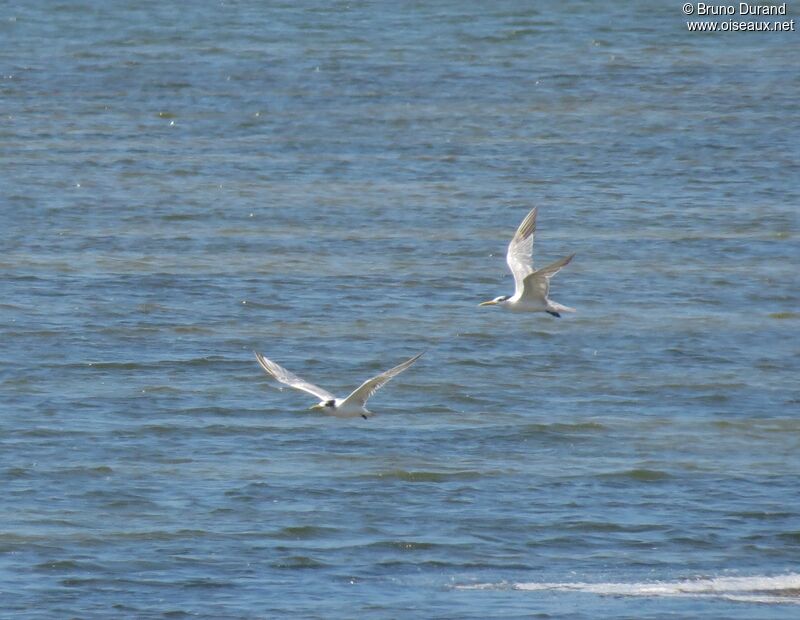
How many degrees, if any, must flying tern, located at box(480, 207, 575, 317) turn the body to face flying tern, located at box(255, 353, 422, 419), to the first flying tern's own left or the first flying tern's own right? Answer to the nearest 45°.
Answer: approximately 45° to the first flying tern's own left

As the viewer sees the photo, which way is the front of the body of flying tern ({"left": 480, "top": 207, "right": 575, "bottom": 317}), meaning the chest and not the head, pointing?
to the viewer's left
